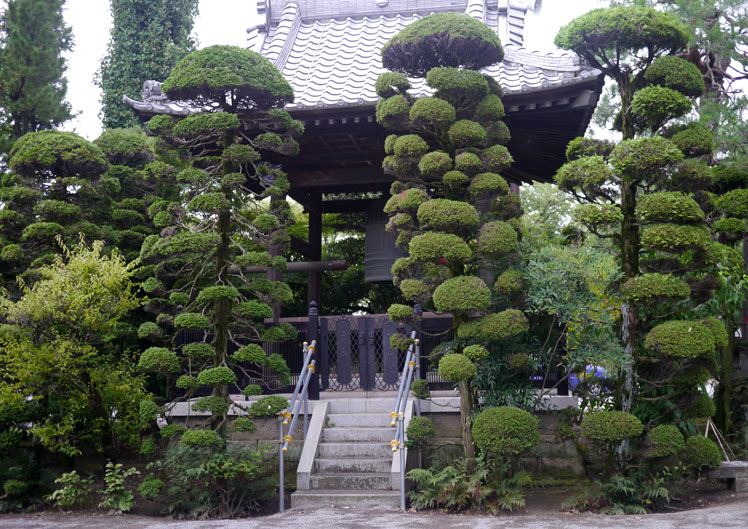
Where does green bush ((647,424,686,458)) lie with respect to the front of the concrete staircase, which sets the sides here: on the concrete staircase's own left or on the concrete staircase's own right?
on the concrete staircase's own left

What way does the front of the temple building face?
toward the camera

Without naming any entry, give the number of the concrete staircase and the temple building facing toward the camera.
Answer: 2

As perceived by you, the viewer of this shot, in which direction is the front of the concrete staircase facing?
facing the viewer

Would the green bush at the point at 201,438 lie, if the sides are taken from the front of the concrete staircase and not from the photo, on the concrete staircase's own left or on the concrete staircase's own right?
on the concrete staircase's own right

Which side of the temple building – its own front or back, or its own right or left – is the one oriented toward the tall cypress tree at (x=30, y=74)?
right

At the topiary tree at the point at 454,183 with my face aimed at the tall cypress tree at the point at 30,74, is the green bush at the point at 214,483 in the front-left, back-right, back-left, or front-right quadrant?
front-left

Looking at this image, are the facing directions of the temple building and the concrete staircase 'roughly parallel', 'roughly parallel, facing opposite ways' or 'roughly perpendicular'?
roughly parallel
